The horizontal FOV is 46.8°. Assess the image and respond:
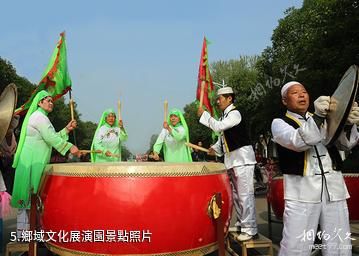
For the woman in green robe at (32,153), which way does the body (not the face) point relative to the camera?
to the viewer's right

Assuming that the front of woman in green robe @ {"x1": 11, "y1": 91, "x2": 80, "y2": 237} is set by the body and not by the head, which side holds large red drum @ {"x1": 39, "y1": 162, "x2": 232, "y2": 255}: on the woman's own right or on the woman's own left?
on the woman's own right

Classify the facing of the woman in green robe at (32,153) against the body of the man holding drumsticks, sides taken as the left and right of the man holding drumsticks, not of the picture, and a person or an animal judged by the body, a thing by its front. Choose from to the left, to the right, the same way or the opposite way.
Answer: the opposite way

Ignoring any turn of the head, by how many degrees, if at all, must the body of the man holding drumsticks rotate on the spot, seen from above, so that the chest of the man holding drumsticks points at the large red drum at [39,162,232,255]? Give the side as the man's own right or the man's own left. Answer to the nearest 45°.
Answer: approximately 45° to the man's own left

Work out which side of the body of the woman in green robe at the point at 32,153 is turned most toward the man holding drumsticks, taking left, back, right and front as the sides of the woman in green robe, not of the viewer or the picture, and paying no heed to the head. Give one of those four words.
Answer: front

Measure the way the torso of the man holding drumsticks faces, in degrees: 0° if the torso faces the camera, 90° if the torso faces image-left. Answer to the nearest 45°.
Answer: approximately 90°

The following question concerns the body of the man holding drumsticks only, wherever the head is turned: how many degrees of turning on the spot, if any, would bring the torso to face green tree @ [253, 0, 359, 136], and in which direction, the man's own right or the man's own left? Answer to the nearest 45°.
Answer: approximately 90° to the man's own right

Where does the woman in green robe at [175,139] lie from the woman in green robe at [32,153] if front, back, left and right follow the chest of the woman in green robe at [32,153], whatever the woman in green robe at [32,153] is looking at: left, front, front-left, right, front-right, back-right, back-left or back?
front-left
